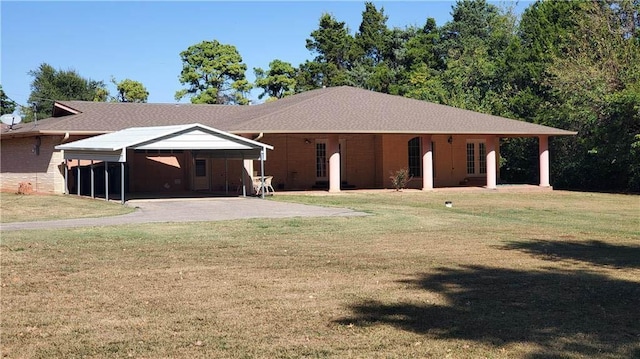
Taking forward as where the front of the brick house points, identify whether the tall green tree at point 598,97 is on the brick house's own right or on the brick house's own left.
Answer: on the brick house's own left

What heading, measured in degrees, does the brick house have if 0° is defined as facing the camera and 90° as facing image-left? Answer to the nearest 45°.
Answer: approximately 0°

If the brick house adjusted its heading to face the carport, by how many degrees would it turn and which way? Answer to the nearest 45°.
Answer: approximately 45° to its right
